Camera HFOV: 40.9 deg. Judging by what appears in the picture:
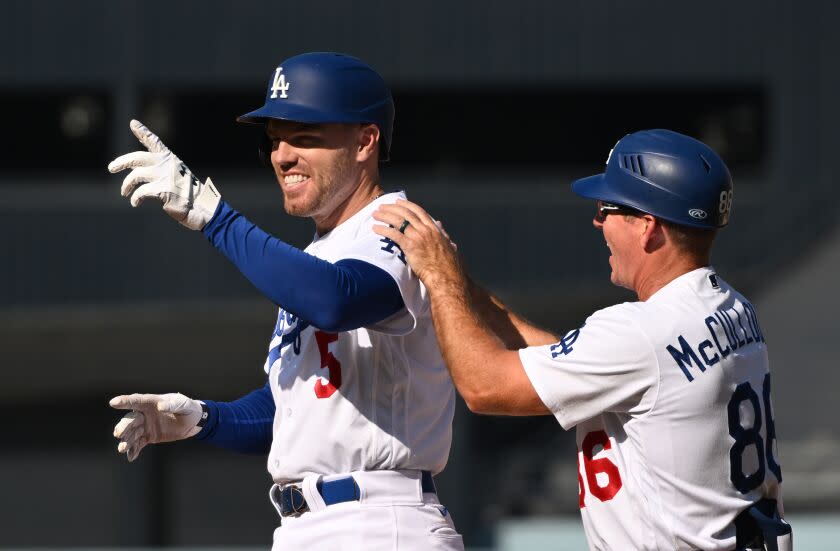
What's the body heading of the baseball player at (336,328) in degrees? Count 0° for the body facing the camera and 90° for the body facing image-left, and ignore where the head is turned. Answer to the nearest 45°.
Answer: approximately 45°

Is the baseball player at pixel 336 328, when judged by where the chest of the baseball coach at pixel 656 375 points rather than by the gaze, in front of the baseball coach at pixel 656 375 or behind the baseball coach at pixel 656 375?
in front

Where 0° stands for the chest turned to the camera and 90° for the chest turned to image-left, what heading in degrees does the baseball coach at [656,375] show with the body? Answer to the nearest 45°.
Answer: approximately 90°

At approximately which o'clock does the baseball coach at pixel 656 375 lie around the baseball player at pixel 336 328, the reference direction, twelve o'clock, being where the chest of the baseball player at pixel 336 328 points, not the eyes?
the baseball coach at pixel 656 375 is roughly at 8 o'clock from the baseball player at pixel 336 328.

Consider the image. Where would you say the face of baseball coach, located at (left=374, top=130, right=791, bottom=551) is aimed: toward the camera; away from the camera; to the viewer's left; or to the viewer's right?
to the viewer's left
